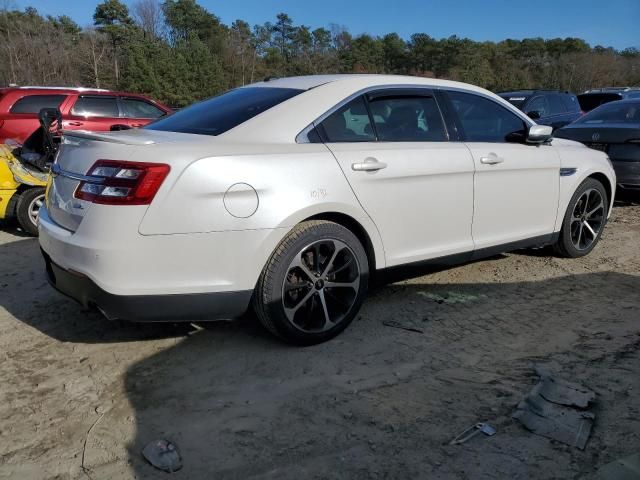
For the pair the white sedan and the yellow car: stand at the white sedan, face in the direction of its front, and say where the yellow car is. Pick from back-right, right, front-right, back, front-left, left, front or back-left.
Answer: left

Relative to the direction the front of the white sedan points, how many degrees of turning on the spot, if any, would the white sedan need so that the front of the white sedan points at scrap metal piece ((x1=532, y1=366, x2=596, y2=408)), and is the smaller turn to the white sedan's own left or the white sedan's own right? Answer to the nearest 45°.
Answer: approximately 90° to the white sedan's own right

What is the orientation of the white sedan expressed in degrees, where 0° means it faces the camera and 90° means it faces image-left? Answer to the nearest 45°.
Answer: approximately 225°

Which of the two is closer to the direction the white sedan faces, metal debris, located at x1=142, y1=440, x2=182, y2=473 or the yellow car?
the yellow car

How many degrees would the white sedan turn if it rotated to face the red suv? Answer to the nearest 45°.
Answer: approximately 90° to its left

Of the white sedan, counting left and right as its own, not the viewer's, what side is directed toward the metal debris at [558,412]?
right

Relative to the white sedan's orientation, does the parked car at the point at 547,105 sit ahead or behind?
ahead

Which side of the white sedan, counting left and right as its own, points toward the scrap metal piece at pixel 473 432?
right

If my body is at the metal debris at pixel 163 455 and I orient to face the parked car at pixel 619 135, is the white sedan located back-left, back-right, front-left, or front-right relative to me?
front-left

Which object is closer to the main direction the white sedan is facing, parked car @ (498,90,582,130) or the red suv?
the parked car

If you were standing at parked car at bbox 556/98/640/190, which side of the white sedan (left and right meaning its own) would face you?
front

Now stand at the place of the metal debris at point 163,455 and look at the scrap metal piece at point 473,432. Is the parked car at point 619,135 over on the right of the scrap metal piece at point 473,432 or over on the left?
left

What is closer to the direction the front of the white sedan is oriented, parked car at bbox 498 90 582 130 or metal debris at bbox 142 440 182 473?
the parked car
